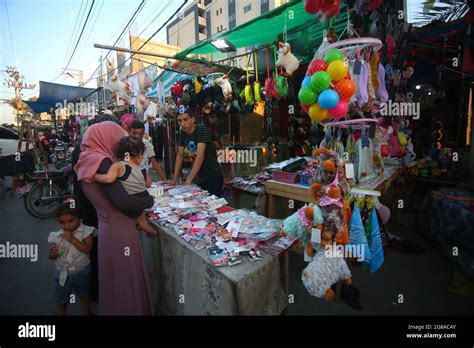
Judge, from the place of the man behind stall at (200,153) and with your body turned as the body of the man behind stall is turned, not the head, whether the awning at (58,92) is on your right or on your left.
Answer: on your right

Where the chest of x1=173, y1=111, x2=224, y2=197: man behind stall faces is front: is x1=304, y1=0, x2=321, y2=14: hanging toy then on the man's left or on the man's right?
on the man's left

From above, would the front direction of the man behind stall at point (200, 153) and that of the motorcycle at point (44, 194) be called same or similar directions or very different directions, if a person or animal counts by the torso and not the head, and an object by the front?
very different directions

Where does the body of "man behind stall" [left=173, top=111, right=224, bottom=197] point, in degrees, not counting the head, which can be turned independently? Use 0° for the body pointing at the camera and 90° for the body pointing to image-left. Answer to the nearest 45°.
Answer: approximately 45°
